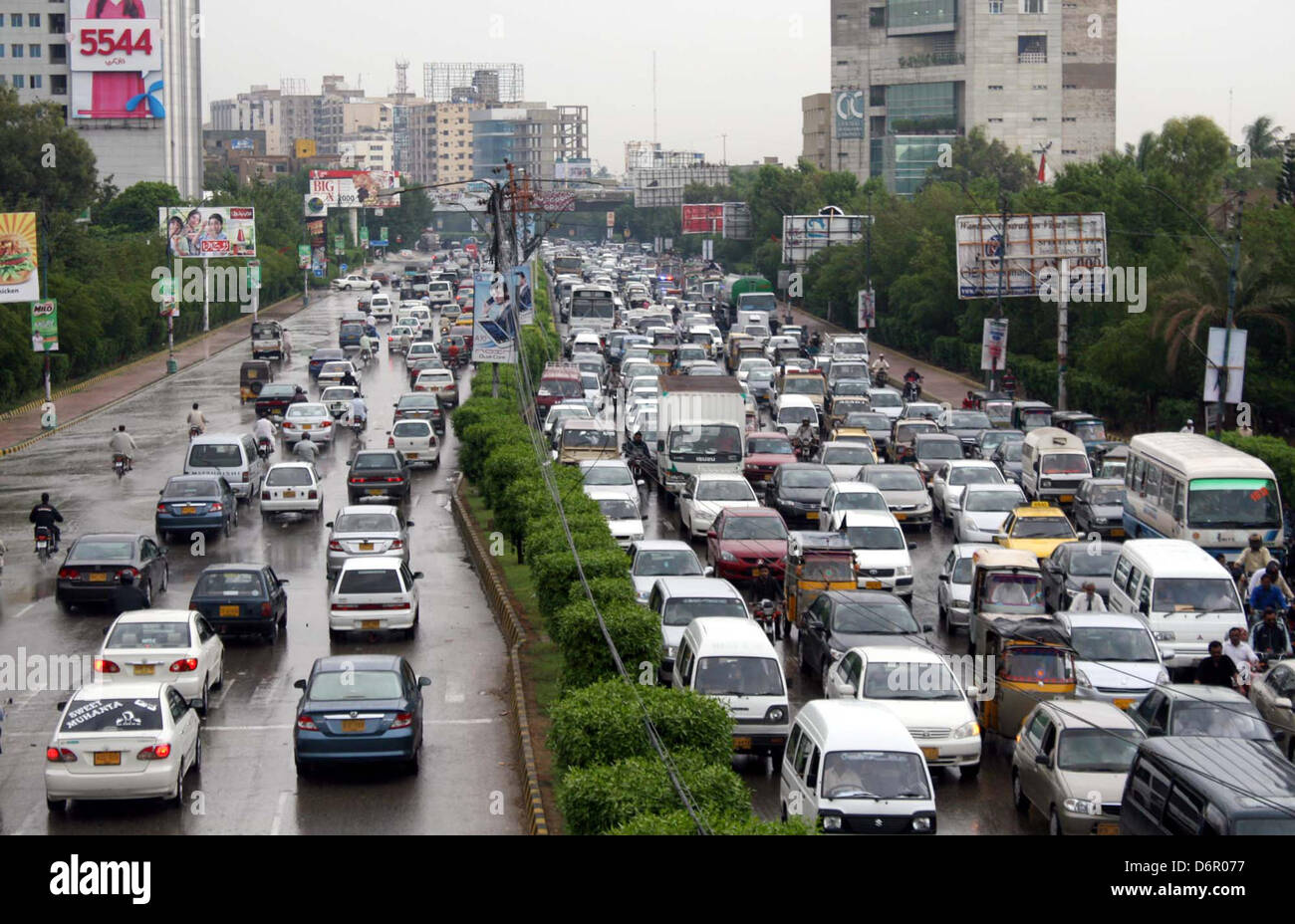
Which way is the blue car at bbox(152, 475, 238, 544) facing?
away from the camera

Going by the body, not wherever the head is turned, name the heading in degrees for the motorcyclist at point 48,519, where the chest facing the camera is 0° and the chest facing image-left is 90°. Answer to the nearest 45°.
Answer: approximately 180°

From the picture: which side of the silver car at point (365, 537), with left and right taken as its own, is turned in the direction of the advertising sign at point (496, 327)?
front

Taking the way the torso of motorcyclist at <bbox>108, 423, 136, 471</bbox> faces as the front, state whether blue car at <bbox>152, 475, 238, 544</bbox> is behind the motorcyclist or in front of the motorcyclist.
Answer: behind

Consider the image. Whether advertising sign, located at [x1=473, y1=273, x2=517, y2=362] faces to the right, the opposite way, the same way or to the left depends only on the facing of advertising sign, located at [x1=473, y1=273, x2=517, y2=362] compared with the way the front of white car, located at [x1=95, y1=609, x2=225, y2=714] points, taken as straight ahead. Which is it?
the opposite way

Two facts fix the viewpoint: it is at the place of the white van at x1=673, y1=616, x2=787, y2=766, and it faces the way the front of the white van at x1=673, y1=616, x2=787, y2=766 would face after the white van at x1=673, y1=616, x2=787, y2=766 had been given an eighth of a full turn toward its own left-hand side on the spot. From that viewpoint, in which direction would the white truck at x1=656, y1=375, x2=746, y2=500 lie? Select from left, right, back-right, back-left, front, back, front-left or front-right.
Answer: back-left

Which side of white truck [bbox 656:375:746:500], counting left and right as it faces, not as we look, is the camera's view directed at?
front

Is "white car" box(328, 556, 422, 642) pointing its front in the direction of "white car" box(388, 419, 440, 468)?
yes

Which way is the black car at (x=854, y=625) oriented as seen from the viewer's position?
toward the camera

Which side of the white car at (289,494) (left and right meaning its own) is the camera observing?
back

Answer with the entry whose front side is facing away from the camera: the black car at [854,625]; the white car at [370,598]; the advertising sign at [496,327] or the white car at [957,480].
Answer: the white car at [370,598]

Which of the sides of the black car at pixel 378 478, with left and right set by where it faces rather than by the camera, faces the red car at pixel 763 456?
right

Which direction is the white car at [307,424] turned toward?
away from the camera
